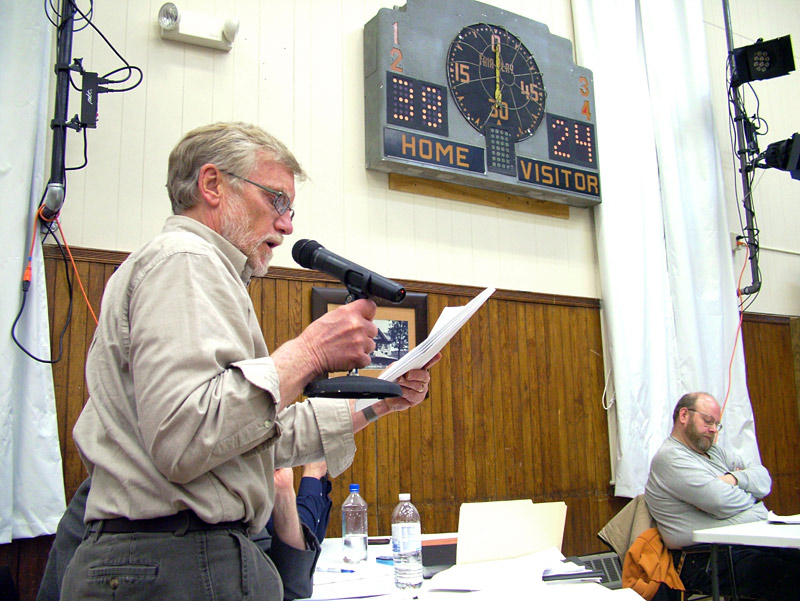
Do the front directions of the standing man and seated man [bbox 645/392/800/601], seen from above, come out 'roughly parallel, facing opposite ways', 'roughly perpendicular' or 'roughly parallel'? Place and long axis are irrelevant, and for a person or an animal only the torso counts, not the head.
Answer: roughly perpendicular

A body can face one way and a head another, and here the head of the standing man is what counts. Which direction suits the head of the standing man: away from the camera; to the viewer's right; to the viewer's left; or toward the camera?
to the viewer's right

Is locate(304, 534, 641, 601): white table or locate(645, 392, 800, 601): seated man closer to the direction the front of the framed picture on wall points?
the white table

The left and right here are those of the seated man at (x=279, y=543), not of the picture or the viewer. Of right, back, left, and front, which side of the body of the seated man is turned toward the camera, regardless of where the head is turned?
right

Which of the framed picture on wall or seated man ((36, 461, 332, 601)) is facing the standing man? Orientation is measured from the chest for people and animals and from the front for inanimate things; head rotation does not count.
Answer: the framed picture on wall

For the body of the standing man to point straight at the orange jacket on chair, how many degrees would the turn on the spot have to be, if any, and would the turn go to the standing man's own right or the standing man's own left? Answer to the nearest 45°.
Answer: approximately 45° to the standing man's own left

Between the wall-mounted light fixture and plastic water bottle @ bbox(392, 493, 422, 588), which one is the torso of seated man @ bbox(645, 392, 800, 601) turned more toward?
the plastic water bottle

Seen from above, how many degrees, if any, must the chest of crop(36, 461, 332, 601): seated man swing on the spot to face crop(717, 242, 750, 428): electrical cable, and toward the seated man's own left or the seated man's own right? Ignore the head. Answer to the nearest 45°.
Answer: approximately 45° to the seated man's own left

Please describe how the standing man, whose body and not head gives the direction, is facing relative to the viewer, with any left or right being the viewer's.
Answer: facing to the right of the viewer

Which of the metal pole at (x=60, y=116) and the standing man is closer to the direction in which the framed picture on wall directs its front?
the standing man
